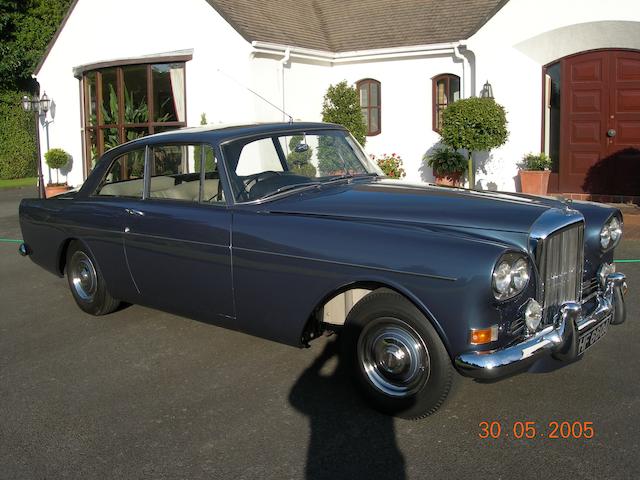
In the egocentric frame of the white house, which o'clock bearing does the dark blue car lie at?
The dark blue car is roughly at 12 o'clock from the white house.

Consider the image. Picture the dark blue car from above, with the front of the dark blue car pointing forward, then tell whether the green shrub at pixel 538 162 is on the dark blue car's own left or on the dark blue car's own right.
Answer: on the dark blue car's own left

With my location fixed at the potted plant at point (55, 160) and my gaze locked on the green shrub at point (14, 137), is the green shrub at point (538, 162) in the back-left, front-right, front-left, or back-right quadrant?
back-right

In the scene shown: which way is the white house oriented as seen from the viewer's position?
toward the camera

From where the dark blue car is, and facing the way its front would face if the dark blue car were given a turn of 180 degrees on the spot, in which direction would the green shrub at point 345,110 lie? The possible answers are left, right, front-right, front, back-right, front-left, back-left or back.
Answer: front-right

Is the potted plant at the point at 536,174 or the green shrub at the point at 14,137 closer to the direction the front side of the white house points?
the potted plant

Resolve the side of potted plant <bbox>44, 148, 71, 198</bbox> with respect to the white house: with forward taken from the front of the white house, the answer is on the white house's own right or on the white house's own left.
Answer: on the white house's own right

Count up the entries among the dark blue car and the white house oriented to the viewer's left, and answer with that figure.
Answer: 0

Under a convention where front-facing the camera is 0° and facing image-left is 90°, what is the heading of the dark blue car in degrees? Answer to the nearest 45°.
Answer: approximately 315°
